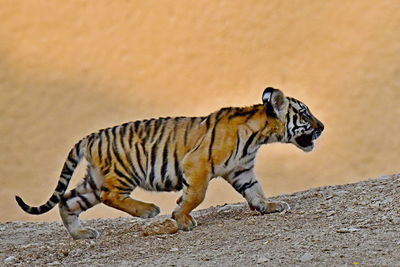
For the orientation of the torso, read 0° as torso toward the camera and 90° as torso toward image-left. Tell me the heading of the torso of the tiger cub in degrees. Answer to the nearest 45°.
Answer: approximately 270°

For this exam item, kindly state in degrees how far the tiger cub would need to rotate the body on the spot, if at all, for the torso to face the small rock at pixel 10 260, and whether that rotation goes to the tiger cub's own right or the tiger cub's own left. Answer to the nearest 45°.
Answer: approximately 180°

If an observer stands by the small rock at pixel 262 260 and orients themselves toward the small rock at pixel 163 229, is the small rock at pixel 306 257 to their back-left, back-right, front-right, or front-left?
back-right

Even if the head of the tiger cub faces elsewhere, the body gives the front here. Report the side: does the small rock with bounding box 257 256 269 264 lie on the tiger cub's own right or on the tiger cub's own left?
on the tiger cub's own right

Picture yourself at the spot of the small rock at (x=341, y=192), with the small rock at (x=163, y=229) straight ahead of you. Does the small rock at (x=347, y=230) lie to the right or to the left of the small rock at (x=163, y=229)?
left
